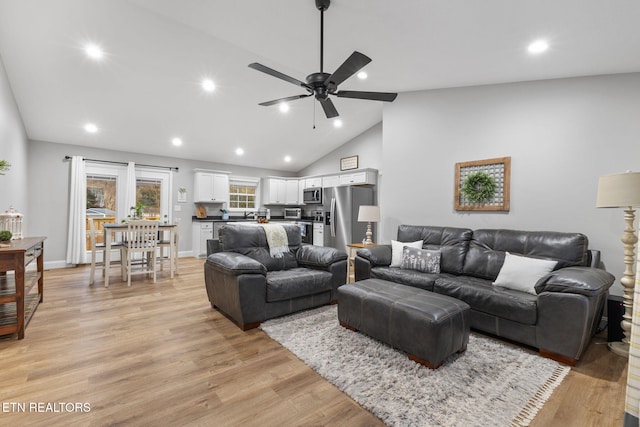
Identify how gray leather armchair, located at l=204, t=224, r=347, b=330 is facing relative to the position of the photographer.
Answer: facing the viewer and to the right of the viewer

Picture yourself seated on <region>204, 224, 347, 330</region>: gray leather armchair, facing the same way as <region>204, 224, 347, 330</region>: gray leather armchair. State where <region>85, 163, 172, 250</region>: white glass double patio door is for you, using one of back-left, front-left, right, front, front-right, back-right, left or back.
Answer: back

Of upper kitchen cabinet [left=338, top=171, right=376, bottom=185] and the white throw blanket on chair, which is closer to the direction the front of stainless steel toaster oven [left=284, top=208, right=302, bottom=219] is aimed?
the white throw blanket on chair

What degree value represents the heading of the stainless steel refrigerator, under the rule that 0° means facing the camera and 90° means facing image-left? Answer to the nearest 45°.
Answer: approximately 45°

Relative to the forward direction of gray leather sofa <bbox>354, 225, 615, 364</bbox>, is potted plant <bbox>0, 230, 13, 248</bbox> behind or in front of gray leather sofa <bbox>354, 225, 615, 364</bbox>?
in front

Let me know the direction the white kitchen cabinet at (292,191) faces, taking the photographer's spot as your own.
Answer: facing the viewer

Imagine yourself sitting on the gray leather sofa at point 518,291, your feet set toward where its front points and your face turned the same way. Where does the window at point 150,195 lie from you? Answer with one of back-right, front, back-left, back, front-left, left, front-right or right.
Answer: front-right

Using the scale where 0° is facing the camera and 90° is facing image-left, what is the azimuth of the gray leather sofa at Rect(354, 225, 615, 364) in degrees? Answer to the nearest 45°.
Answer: approximately 45°

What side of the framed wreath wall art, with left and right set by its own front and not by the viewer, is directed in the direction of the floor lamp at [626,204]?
left

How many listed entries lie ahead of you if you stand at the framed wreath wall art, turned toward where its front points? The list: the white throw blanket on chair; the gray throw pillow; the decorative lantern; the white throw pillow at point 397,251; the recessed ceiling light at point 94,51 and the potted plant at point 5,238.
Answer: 6

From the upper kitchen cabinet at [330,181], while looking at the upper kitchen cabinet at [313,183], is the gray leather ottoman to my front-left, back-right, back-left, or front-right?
back-left

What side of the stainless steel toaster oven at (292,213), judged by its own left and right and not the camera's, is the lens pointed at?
front

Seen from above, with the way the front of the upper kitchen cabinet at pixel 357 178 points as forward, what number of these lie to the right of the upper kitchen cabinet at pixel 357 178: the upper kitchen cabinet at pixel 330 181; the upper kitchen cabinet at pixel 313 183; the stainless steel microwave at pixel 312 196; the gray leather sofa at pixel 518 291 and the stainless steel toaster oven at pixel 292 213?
4
